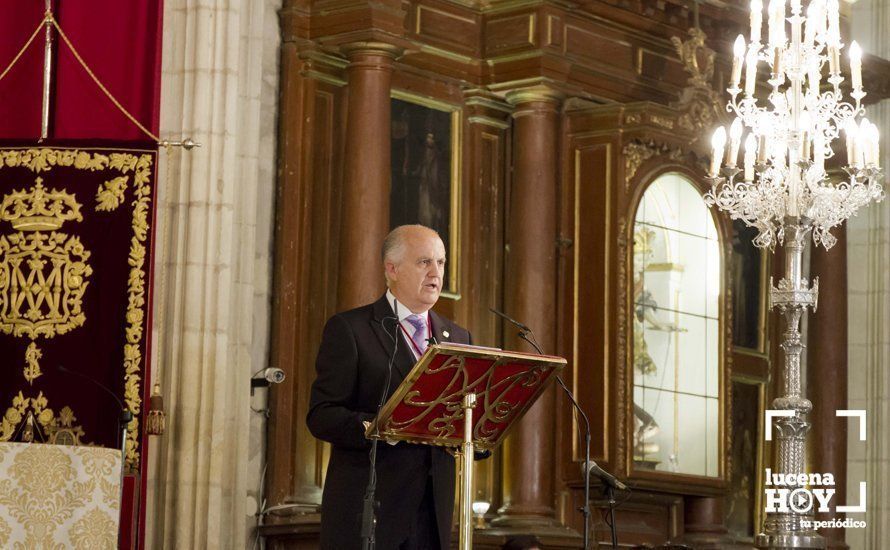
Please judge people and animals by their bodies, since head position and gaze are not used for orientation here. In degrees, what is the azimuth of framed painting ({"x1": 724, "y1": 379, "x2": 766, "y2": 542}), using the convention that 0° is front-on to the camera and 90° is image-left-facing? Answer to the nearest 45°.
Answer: approximately 315°

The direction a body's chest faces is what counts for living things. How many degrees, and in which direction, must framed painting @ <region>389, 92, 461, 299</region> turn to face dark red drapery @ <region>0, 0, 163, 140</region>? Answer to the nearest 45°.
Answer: approximately 90° to its right

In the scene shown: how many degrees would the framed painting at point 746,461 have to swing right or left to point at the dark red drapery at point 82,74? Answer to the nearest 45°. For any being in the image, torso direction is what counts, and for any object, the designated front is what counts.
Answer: approximately 90° to its right

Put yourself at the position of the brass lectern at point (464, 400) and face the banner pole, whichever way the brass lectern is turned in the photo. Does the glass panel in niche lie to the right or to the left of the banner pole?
right

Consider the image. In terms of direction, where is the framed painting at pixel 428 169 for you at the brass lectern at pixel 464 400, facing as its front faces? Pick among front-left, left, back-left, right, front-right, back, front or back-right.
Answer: back-left

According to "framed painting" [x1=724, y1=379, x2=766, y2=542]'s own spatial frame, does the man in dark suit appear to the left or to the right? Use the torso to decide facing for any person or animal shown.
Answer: on its right

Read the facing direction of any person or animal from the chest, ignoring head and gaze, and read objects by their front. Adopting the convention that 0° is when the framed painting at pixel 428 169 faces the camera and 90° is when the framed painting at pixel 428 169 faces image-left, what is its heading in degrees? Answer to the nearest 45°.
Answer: approximately 315°

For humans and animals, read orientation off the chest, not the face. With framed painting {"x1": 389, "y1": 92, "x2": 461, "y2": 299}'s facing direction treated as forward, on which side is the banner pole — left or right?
on its right
